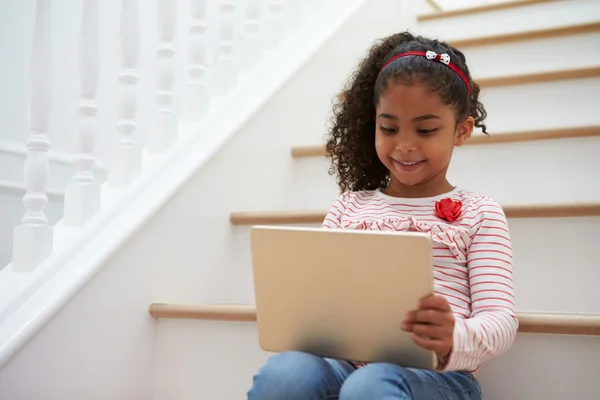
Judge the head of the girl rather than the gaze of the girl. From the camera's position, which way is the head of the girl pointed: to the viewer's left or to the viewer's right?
to the viewer's left

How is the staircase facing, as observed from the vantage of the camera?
facing the viewer and to the left of the viewer

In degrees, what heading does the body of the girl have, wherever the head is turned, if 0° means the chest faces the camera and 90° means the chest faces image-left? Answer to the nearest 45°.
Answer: approximately 45°
